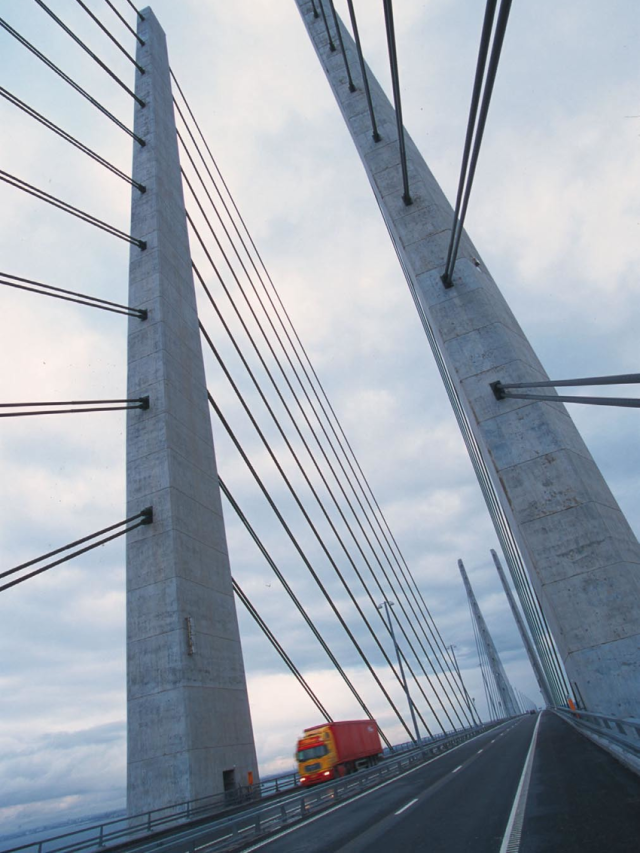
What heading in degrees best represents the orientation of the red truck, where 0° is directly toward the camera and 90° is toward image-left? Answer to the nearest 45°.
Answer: approximately 45°

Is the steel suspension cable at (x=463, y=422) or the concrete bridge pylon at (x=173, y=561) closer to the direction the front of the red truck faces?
the concrete bridge pylon

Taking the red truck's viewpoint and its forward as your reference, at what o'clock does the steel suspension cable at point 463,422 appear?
The steel suspension cable is roughly at 9 o'clock from the red truck.

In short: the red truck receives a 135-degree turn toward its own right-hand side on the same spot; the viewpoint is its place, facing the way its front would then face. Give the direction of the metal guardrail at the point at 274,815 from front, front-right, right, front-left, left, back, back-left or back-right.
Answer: back

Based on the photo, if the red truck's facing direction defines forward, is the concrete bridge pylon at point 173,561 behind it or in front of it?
in front

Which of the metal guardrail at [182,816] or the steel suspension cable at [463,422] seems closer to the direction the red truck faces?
the metal guardrail

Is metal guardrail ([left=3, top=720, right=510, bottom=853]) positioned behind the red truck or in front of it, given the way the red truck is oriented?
in front

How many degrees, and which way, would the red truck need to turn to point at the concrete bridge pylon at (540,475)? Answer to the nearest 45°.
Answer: approximately 45° to its left
